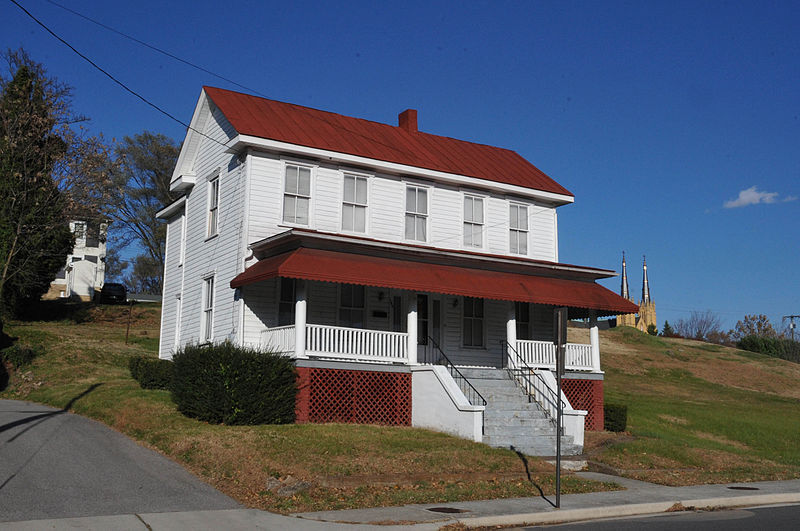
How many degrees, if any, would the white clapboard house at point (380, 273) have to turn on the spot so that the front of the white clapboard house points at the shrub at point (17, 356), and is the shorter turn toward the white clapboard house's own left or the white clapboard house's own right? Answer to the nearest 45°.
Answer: approximately 135° to the white clapboard house's own right

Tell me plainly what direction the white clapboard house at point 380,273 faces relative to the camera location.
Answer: facing the viewer and to the right of the viewer

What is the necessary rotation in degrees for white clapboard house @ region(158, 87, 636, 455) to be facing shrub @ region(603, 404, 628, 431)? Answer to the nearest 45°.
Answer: approximately 45° to its left

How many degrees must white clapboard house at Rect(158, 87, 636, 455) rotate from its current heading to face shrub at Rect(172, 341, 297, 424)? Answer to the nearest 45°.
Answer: approximately 90° to its right
